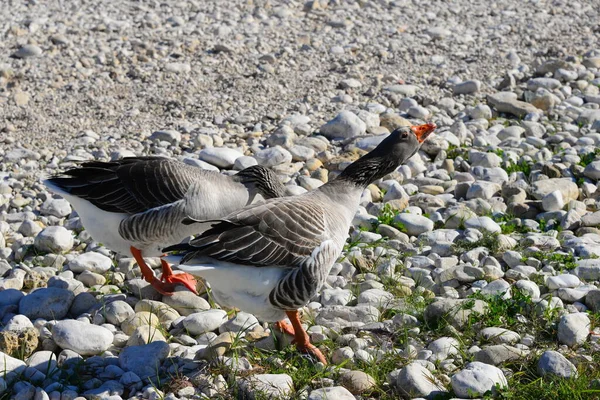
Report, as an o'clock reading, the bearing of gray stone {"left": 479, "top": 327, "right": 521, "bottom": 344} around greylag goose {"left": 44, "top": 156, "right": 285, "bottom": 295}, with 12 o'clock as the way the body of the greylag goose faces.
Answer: The gray stone is roughly at 1 o'clock from the greylag goose.

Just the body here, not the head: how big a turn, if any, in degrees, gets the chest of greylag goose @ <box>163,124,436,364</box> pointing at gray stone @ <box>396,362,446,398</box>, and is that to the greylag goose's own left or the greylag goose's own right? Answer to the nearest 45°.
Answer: approximately 45° to the greylag goose's own right

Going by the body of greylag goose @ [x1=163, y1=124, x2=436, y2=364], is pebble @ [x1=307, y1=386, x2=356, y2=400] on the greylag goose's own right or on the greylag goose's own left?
on the greylag goose's own right

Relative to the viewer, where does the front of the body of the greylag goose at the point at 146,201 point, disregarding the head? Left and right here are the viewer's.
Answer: facing to the right of the viewer

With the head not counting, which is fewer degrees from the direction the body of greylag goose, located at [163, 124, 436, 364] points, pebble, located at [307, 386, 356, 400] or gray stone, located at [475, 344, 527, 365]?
the gray stone

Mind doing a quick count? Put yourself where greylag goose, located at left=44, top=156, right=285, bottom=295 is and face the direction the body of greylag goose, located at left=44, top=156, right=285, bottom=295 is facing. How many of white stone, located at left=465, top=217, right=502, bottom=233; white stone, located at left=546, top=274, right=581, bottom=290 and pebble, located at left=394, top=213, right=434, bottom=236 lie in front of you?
3

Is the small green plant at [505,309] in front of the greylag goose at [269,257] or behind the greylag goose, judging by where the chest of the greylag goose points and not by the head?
in front

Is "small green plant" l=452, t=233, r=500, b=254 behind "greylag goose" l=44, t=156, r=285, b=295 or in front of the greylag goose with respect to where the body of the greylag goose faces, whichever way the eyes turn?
in front

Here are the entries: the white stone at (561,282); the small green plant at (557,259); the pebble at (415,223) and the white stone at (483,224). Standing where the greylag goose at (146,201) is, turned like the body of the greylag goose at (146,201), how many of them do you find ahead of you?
4

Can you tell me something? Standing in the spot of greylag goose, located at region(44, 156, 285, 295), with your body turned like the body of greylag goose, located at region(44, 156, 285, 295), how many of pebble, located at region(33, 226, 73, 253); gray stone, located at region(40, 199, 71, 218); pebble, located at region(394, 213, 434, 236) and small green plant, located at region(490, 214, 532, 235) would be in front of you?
2

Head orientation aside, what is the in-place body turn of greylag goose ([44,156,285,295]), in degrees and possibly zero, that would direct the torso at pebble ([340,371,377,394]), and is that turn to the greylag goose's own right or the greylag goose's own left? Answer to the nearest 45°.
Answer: approximately 45° to the greylag goose's own right

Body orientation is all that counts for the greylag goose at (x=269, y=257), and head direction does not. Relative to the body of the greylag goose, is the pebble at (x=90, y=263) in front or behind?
behind

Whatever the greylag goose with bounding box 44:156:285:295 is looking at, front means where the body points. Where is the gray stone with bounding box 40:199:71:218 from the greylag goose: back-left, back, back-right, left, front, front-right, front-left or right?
back-left

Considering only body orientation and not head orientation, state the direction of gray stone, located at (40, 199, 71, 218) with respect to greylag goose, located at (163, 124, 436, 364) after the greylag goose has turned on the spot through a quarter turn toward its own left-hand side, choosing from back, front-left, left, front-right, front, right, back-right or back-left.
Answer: front-left

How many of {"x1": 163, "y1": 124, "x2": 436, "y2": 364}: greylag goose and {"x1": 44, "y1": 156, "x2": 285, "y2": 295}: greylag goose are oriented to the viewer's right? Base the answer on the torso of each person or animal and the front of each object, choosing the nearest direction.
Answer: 2

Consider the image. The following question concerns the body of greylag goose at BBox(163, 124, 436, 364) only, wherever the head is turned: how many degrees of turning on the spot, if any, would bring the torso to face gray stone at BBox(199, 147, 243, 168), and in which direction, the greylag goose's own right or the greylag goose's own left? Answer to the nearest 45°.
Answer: approximately 90° to the greylag goose's own left

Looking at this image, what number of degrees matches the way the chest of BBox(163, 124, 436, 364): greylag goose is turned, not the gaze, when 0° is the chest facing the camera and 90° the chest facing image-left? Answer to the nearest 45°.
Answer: approximately 270°
